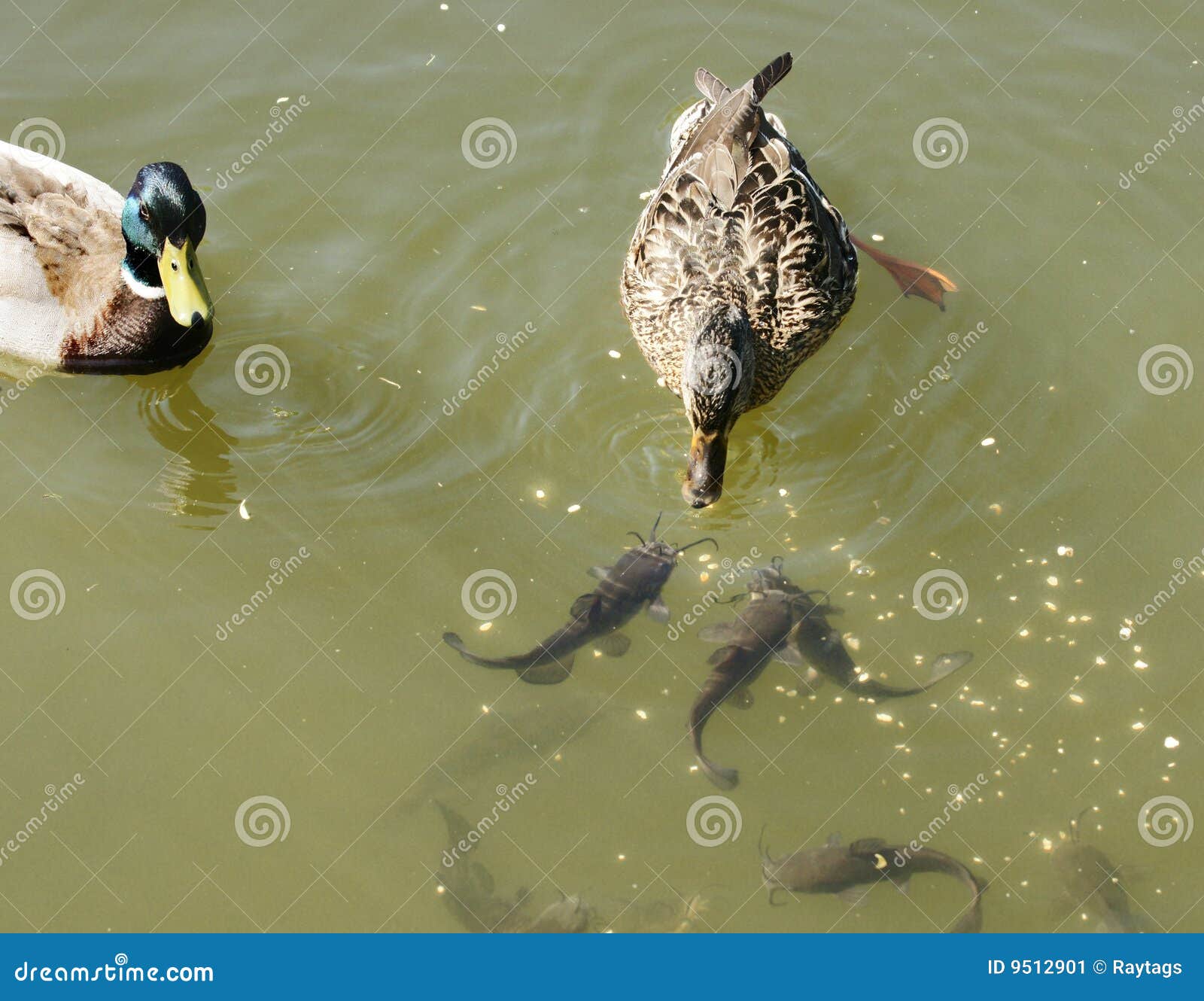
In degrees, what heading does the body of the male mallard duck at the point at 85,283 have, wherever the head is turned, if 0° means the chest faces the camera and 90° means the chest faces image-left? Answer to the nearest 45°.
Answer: approximately 315°

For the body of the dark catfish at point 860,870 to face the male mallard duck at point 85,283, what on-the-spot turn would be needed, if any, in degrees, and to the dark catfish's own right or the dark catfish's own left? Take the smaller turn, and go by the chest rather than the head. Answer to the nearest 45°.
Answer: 0° — it already faces it

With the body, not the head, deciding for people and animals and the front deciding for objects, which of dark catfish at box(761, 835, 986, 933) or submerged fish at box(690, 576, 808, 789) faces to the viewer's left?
the dark catfish

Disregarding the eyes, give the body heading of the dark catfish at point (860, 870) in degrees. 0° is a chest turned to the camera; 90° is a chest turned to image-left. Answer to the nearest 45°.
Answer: approximately 90°

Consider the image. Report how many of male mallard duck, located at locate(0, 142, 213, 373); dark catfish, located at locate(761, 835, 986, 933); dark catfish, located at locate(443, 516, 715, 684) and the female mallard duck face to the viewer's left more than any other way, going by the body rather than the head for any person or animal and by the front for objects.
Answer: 1

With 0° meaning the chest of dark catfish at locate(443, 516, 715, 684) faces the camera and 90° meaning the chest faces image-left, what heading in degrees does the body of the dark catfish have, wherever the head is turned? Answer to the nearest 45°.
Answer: approximately 225°

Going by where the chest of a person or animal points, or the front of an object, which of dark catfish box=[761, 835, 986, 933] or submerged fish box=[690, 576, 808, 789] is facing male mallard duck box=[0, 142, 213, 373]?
the dark catfish

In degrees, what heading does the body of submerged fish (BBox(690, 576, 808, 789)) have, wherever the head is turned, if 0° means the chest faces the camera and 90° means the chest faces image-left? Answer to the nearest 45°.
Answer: approximately 225°

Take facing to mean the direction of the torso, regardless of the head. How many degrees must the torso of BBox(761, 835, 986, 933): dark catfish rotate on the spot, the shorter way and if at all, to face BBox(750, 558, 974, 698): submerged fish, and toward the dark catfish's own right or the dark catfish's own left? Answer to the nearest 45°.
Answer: approximately 45° to the dark catfish's own right

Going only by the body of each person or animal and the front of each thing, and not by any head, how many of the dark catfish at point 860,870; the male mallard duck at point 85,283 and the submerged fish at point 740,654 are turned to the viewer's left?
1

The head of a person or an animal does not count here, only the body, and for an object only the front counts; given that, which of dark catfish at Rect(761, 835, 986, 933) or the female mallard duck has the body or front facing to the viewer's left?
the dark catfish

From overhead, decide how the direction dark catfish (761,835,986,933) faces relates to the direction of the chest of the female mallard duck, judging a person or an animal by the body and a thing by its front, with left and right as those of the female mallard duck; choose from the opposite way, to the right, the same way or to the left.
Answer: to the right
